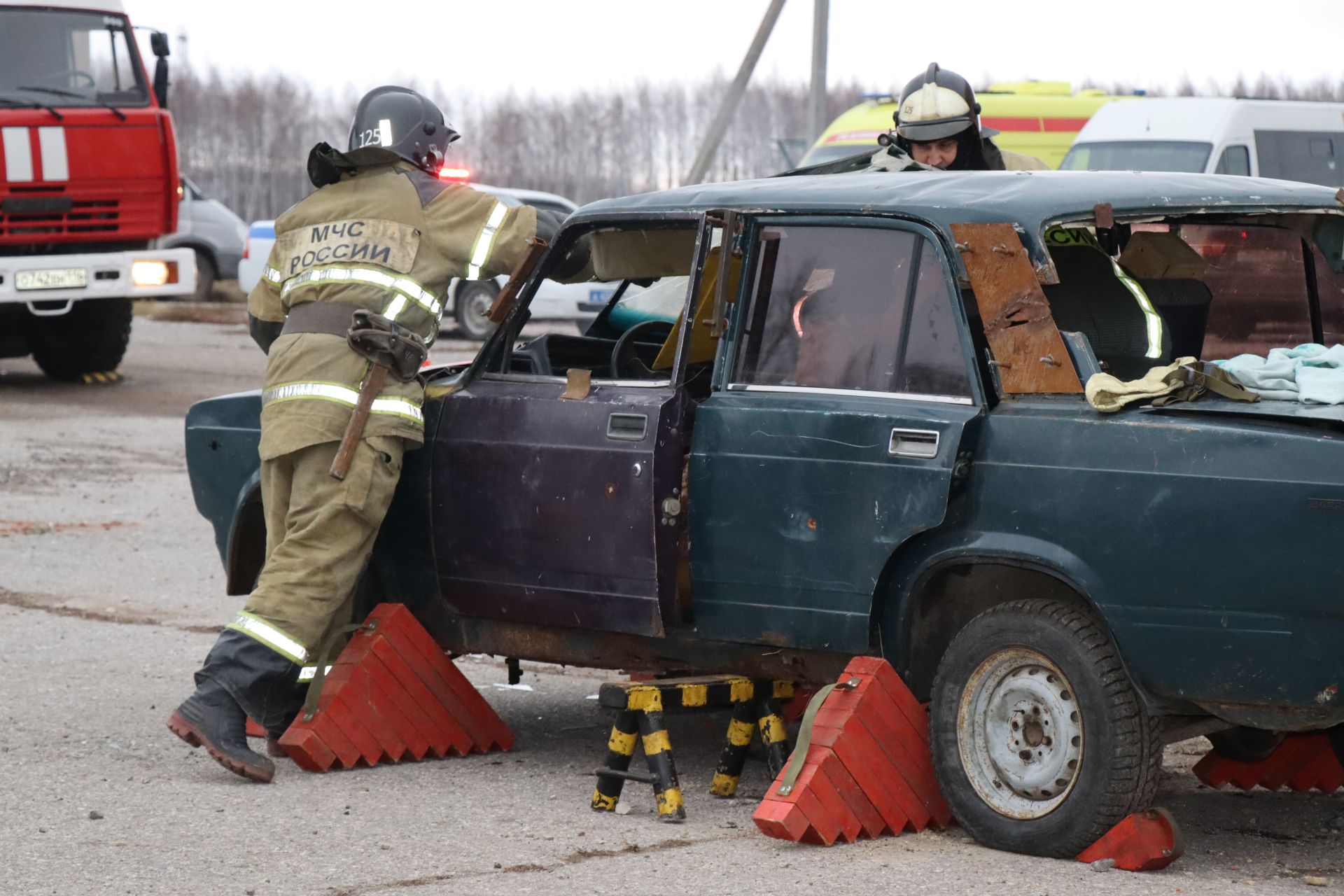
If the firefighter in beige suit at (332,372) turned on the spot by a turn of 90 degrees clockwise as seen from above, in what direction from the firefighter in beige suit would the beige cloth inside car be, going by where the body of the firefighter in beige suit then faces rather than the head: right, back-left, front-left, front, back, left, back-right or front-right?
front

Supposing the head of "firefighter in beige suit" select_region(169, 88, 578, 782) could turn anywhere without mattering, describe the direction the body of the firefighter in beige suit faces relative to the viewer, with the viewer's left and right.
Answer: facing away from the viewer and to the right of the viewer

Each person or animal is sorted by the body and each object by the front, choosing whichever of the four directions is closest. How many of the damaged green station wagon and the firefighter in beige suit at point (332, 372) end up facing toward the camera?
0

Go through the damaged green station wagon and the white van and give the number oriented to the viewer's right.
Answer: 0

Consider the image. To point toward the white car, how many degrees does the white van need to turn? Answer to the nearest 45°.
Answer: approximately 45° to its right

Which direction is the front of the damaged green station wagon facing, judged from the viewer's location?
facing away from the viewer and to the left of the viewer

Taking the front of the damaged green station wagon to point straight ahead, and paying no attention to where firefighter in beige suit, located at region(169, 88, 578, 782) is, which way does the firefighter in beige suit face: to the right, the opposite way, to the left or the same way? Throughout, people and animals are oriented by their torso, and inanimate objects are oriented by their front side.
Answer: to the right

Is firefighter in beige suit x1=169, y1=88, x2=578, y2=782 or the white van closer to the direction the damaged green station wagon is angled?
the firefighter in beige suit

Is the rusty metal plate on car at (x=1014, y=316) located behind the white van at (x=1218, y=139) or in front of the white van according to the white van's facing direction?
in front

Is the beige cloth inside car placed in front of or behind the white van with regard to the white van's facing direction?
in front

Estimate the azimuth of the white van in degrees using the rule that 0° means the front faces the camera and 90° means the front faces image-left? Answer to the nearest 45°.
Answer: approximately 45°

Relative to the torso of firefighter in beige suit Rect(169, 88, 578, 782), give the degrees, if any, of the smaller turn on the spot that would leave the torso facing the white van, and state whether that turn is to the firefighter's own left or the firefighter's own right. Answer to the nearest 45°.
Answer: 0° — they already face it

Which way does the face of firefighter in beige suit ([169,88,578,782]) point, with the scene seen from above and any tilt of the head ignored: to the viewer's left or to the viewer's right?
to the viewer's right

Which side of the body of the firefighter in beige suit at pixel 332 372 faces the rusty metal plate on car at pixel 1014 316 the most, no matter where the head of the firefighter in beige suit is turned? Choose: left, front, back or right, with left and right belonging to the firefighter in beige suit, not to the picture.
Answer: right

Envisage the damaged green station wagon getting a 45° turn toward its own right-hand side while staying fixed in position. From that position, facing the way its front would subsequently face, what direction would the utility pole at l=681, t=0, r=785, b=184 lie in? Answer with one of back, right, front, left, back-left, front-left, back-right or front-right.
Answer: front

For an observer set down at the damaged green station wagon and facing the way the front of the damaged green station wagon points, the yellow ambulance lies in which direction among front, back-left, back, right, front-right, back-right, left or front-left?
front-right

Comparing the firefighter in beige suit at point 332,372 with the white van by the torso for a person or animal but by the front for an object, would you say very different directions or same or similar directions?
very different directions
